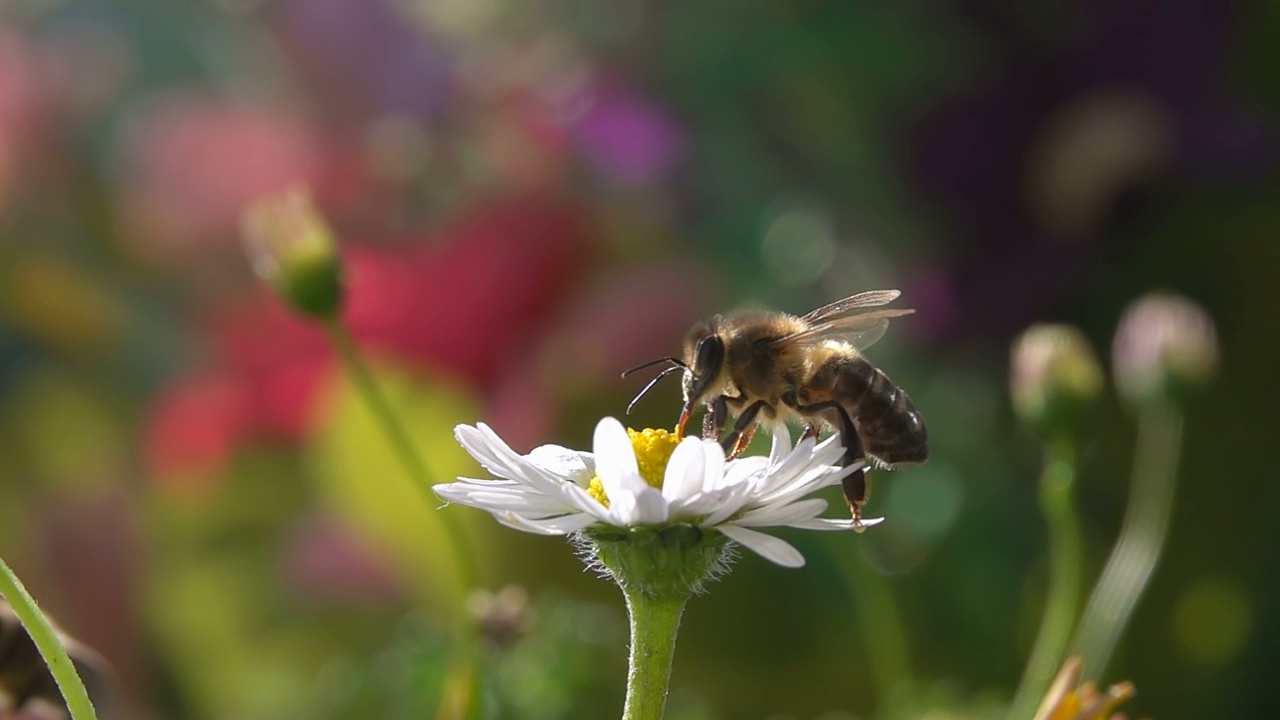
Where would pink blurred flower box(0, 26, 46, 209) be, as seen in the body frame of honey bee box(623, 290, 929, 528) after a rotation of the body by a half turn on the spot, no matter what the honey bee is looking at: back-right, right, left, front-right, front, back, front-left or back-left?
back-left

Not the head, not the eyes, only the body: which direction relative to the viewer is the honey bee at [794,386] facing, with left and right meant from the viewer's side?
facing to the left of the viewer

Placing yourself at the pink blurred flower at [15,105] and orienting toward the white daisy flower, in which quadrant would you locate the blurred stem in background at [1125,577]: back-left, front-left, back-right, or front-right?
front-left

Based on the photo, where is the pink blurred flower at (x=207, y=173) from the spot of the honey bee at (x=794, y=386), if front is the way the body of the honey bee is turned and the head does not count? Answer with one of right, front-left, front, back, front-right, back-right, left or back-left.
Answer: front-right
